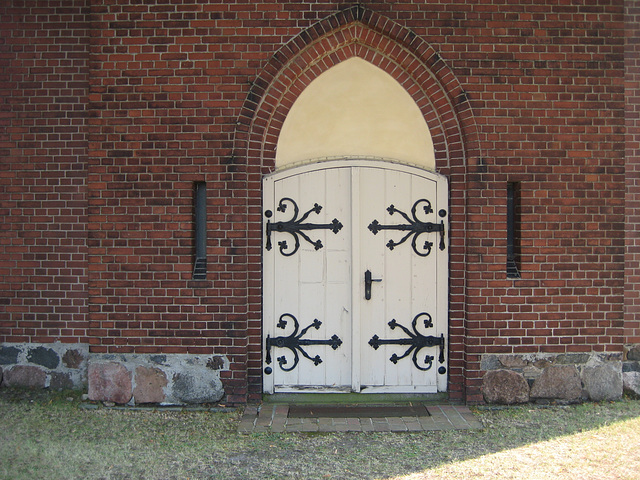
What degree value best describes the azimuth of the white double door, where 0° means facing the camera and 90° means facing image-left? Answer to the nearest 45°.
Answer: approximately 0°

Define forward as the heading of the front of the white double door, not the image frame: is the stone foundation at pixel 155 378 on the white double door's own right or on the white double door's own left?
on the white double door's own right

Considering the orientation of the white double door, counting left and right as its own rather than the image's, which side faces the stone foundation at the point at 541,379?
left
